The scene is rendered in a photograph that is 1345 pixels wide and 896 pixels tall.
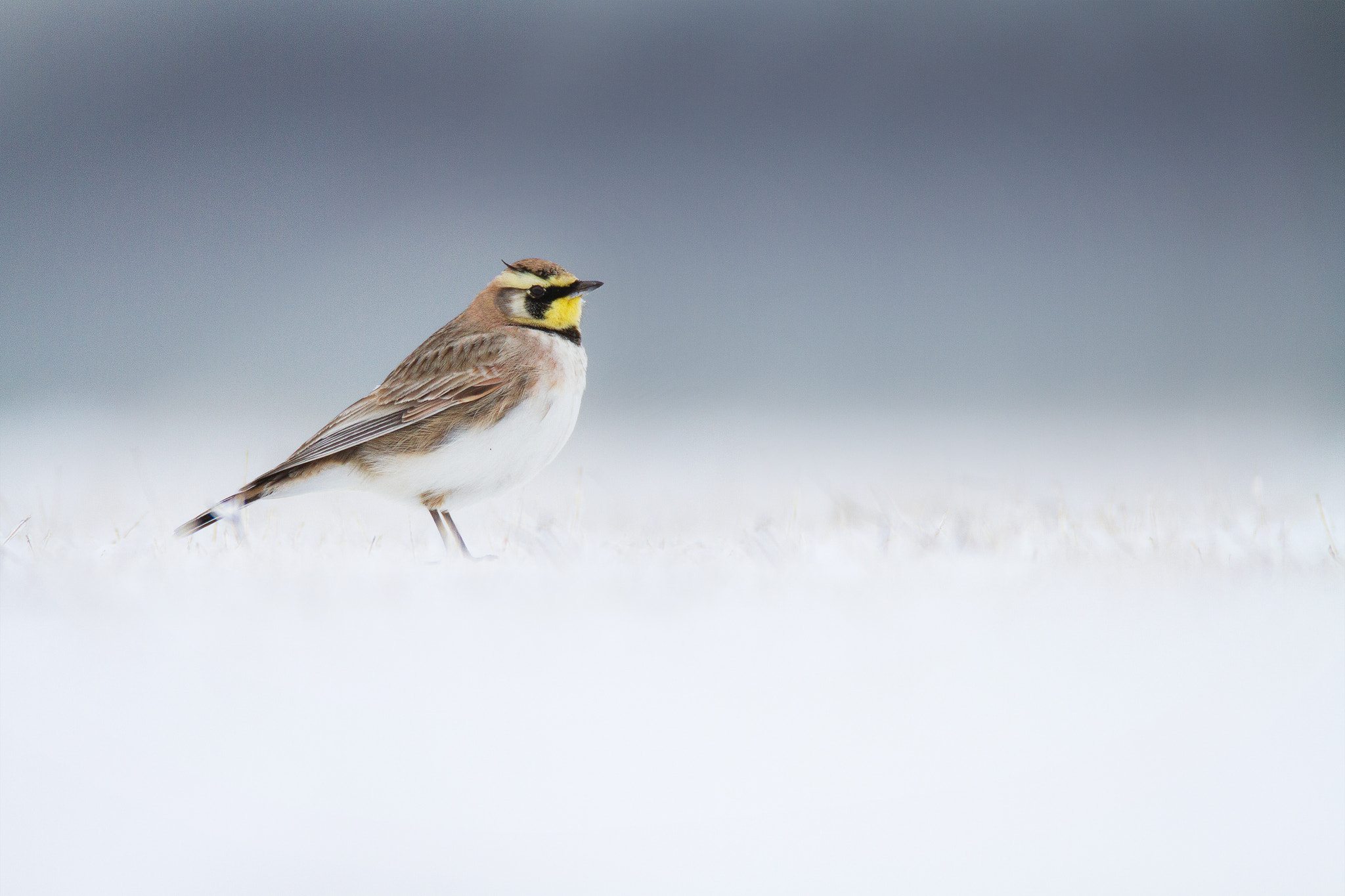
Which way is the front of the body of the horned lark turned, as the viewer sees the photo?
to the viewer's right
